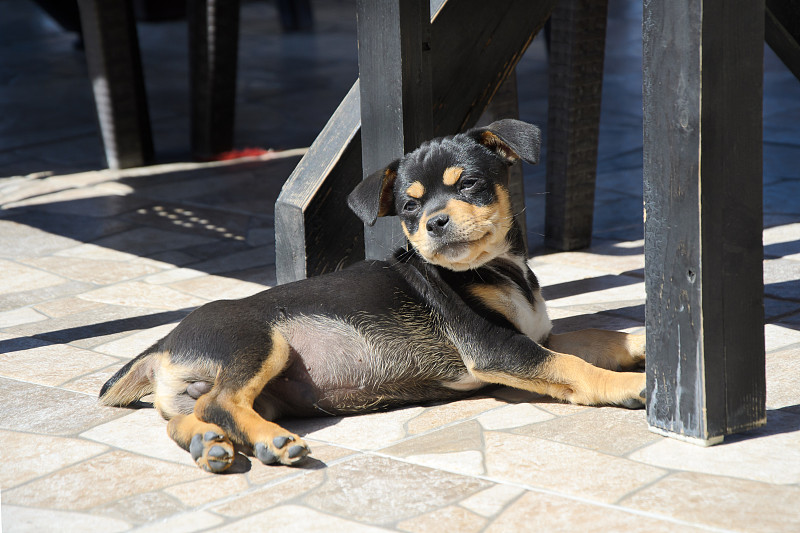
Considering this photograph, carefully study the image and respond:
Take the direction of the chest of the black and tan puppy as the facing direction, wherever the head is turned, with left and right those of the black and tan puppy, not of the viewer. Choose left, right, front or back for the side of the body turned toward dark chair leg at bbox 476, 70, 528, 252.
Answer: left

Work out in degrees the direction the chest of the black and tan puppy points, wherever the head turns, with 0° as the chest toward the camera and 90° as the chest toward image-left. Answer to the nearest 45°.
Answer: approximately 270°
